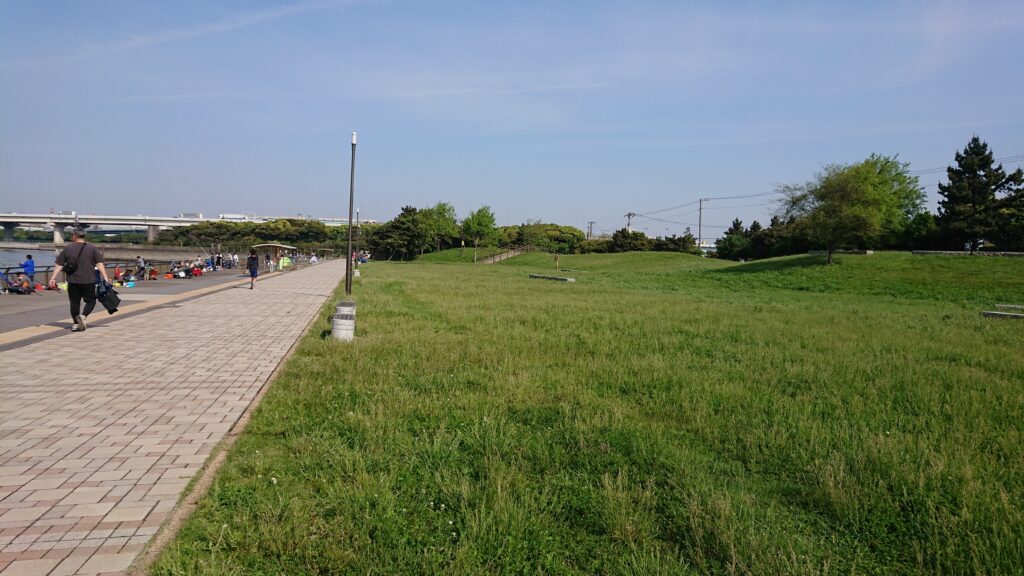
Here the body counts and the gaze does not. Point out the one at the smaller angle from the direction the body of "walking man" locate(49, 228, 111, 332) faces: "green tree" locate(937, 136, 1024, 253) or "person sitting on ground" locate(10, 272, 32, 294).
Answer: the person sitting on ground

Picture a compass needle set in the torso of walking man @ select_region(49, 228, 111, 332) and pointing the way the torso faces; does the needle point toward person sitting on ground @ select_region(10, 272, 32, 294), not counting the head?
yes

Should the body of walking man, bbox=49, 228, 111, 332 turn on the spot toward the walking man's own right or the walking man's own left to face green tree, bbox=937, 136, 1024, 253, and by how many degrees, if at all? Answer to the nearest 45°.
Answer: approximately 90° to the walking man's own right

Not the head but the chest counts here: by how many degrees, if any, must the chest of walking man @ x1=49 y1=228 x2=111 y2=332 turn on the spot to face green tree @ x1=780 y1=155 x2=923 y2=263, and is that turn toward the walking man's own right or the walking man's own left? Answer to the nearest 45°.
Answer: approximately 90° to the walking man's own right

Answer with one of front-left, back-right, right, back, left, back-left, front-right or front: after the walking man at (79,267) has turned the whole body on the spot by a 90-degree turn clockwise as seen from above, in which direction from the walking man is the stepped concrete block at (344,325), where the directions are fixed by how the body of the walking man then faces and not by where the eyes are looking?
front-right

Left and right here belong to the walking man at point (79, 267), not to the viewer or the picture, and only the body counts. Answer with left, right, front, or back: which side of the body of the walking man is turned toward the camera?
back
